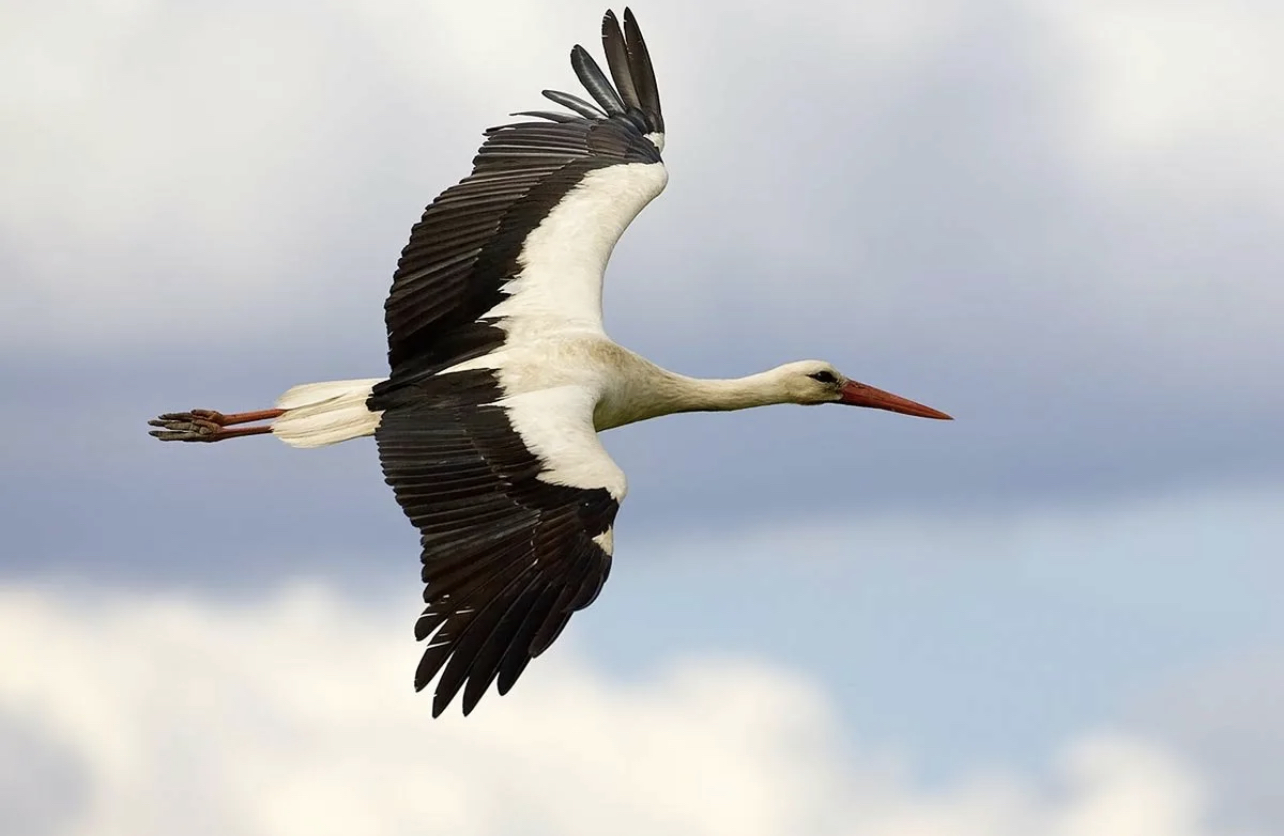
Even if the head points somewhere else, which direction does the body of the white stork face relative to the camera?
to the viewer's right
